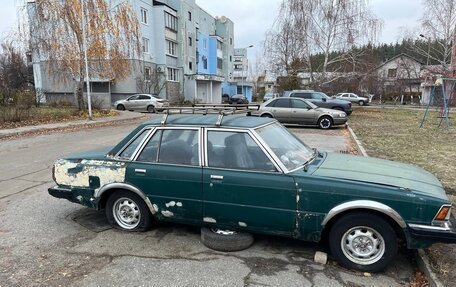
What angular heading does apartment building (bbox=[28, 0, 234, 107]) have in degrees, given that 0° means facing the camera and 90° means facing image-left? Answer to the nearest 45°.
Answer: approximately 315°

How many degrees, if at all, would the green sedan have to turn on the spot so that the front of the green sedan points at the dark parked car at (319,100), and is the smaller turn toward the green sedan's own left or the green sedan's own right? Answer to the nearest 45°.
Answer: approximately 135° to the green sedan's own left

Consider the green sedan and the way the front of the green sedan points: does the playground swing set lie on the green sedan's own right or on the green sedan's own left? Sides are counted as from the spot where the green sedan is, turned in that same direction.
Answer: on the green sedan's own left

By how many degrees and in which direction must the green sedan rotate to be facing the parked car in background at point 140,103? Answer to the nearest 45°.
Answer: approximately 135° to its left

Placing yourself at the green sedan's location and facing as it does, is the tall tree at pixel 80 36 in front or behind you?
behind

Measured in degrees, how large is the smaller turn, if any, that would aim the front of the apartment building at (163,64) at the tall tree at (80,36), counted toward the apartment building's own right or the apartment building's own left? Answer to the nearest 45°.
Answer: approximately 90° to the apartment building's own right

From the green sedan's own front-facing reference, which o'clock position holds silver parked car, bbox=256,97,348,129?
The silver parked car is roughly at 8 o'clock from the green sedan.

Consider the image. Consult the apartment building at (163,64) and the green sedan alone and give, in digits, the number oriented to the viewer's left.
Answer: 0

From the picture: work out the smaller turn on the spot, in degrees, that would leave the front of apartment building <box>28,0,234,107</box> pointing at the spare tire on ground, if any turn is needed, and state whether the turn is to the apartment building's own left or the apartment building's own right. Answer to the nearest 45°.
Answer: approximately 45° to the apartment building's own right
